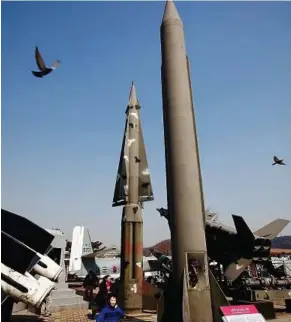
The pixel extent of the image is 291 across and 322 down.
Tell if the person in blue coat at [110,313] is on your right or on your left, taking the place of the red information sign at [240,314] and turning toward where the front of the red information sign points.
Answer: on your right

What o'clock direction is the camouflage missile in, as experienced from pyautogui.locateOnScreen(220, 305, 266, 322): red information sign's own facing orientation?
The camouflage missile is roughly at 5 o'clock from the red information sign.

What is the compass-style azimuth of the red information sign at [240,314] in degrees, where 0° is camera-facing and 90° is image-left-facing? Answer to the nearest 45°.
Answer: approximately 0°
